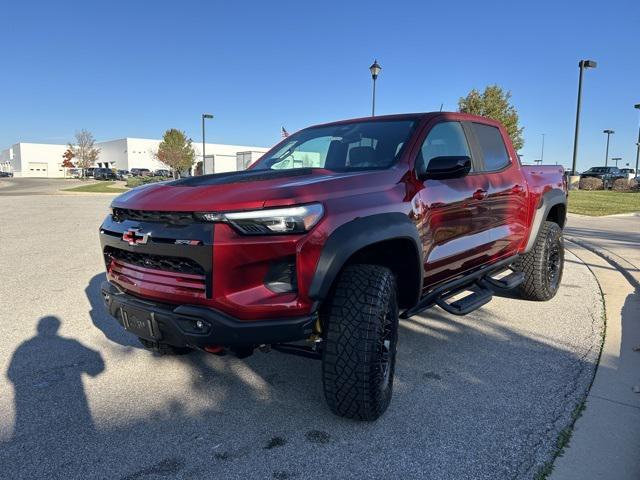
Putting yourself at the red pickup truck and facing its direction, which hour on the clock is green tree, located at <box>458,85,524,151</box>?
The green tree is roughly at 5 o'clock from the red pickup truck.

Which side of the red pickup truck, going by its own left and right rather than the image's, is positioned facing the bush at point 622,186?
back

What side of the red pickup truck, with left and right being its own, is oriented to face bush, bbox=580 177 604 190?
back

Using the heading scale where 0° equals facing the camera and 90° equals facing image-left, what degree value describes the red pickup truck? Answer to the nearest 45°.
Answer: approximately 45°

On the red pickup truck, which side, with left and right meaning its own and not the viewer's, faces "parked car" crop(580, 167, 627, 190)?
back
